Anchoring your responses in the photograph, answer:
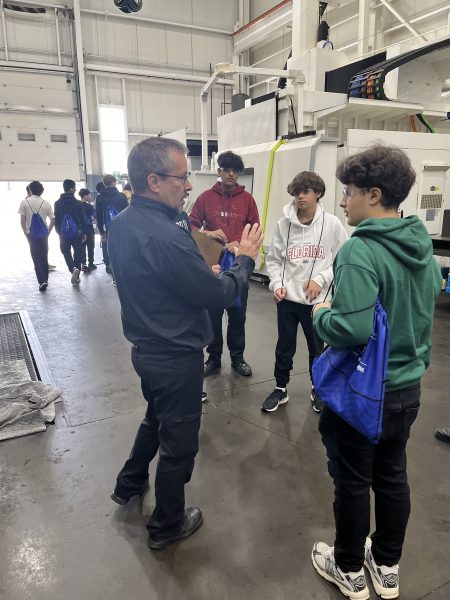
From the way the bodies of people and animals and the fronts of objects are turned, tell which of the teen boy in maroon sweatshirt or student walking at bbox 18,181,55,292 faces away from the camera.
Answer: the student walking

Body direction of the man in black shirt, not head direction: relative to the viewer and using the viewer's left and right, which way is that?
facing away from the viewer and to the right of the viewer

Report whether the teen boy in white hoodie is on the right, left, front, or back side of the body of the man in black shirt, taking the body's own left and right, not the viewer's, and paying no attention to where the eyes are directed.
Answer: front

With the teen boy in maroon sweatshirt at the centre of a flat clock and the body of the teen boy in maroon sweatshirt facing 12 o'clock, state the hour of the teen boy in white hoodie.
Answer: The teen boy in white hoodie is roughly at 11 o'clock from the teen boy in maroon sweatshirt.

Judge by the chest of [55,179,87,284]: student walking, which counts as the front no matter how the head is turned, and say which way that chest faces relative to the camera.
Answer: away from the camera

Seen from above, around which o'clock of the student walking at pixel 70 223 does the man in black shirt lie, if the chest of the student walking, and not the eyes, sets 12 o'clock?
The man in black shirt is roughly at 6 o'clock from the student walking.

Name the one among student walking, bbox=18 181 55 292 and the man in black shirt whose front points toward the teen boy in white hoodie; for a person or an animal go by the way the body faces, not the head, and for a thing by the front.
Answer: the man in black shirt

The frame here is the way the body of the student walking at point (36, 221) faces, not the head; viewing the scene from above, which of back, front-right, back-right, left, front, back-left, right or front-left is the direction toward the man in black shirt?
back

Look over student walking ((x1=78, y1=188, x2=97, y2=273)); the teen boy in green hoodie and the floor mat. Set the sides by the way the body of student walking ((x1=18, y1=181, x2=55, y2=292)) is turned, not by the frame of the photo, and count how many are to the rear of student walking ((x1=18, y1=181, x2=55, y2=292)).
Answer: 2

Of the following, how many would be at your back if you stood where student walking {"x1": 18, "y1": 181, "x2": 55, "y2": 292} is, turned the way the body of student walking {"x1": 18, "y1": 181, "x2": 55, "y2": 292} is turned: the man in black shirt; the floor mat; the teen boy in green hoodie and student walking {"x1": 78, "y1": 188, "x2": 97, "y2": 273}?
3

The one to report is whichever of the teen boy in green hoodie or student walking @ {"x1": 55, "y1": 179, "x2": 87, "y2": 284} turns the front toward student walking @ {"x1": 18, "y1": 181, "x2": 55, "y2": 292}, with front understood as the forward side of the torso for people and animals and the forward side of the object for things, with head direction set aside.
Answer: the teen boy in green hoodie

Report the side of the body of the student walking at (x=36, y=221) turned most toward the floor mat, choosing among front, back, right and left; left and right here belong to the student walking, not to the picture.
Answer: back

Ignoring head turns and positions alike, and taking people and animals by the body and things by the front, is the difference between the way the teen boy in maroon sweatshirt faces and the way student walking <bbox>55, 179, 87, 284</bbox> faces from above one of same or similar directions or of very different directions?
very different directions

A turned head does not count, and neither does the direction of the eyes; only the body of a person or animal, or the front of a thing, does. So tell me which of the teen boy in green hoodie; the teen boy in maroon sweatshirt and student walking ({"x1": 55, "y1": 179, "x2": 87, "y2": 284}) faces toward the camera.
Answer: the teen boy in maroon sweatshirt

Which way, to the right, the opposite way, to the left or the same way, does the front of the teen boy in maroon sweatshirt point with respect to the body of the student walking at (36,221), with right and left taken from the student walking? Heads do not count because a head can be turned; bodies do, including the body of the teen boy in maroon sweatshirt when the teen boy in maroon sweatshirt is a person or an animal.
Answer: the opposite way

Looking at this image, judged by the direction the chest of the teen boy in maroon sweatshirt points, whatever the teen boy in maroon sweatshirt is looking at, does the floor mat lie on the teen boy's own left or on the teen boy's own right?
on the teen boy's own right

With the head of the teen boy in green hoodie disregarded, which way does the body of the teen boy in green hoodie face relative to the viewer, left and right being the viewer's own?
facing away from the viewer and to the left of the viewer

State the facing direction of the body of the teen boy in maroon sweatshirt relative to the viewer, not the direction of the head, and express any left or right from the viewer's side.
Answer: facing the viewer

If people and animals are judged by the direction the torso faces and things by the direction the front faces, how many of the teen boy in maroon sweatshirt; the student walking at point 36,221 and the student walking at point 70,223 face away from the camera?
2
